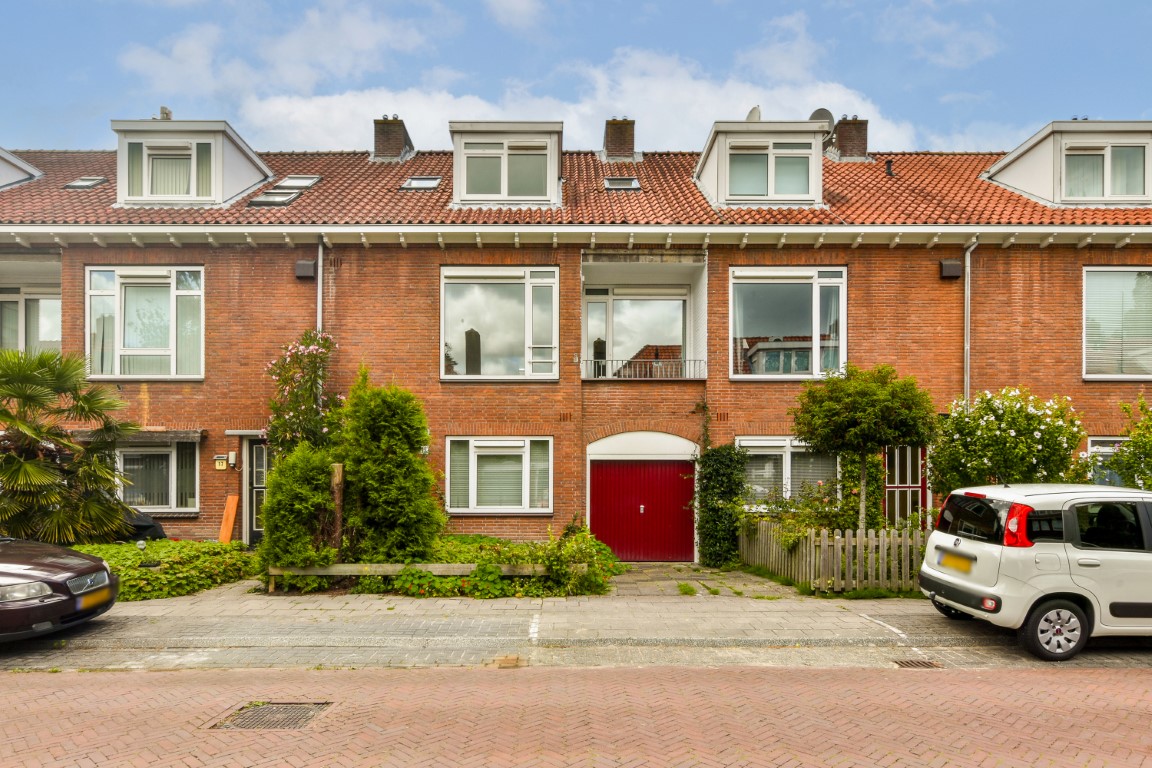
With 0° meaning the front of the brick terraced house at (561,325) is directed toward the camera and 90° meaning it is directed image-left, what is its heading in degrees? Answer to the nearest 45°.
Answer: approximately 0°

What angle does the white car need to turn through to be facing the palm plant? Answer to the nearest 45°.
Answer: approximately 135° to its left

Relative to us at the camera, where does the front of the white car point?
facing away from the viewer and to the right of the viewer

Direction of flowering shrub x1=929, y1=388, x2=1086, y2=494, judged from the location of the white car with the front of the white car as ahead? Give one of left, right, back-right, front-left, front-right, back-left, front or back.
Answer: front-left

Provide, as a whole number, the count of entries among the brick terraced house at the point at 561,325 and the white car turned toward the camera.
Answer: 1
